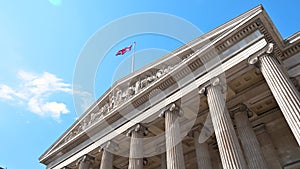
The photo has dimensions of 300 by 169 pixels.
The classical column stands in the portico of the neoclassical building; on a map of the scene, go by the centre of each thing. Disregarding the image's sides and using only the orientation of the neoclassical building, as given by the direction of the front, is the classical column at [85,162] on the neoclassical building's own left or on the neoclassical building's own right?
on the neoclassical building's own right

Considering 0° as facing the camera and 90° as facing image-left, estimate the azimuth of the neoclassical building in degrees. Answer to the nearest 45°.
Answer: approximately 45°
